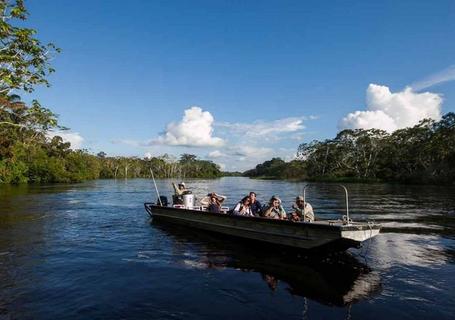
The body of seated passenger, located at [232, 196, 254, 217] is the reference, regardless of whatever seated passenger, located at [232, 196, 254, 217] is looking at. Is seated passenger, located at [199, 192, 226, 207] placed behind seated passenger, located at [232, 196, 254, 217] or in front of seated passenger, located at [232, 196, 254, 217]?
behind

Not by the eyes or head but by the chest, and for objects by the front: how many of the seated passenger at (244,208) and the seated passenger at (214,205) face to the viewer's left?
0

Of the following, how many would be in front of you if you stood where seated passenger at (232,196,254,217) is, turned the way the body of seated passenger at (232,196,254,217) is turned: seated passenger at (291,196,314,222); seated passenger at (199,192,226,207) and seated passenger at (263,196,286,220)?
2

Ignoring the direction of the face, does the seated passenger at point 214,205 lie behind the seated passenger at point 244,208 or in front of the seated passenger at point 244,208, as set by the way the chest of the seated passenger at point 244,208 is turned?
behind

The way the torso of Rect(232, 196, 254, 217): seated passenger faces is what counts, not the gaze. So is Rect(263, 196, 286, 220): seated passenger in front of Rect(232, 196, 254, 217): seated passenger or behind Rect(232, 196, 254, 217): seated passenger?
in front

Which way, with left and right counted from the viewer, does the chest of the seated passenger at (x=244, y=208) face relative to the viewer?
facing the viewer and to the right of the viewer
